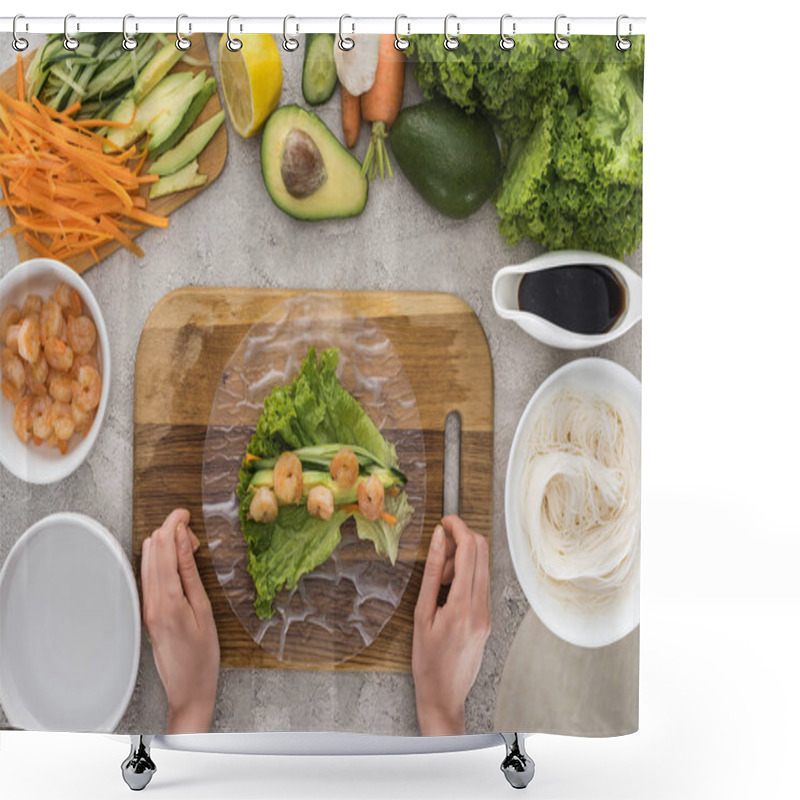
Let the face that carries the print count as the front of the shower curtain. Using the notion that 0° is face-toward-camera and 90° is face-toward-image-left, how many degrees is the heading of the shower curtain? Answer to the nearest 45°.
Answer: approximately 0°
